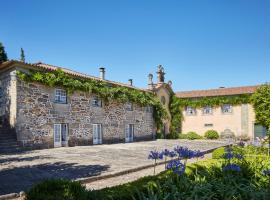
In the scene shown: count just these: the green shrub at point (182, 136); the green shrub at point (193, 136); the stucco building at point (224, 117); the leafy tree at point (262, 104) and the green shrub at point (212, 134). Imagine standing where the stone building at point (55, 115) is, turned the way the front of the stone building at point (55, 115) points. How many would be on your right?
0

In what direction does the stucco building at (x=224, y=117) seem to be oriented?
toward the camera

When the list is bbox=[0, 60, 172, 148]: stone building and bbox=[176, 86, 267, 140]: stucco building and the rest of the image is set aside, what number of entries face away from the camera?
0

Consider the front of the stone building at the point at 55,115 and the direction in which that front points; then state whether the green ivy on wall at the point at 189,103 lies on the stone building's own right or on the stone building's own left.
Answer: on the stone building's own left

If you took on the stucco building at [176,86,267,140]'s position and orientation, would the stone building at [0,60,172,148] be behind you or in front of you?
in front

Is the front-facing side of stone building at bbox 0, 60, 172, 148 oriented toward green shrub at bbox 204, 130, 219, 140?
no

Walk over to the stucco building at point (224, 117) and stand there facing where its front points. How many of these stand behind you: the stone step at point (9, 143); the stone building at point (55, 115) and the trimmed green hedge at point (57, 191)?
0

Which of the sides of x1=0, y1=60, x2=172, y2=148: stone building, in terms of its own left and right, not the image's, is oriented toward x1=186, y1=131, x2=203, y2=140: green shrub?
left

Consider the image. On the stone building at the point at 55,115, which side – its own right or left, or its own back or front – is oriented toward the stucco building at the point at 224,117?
left

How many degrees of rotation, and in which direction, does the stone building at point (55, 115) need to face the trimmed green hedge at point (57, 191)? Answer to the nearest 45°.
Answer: approximately 45° to its right

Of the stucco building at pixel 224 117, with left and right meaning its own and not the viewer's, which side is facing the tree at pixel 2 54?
right

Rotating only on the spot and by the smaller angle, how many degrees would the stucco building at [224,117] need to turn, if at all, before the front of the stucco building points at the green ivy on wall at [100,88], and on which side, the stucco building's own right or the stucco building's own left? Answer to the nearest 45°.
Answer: approximately 45° to the stucco building's own right
